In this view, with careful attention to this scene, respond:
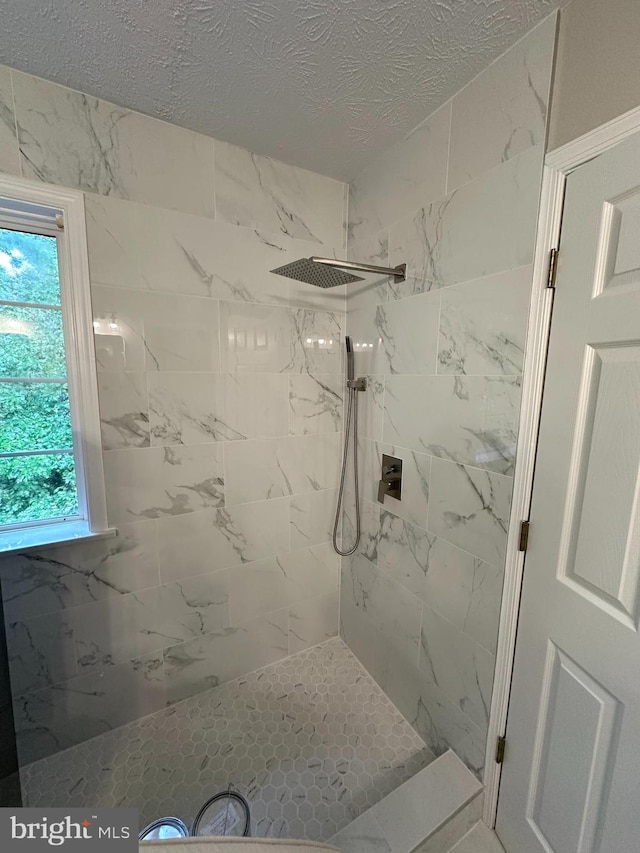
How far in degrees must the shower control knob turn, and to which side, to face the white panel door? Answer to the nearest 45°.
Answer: approximately 90° to its left

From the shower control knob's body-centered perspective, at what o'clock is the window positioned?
The window is roughly at 1 o'clock from the shower control knob.

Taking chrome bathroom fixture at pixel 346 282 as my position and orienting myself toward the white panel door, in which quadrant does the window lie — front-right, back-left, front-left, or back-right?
back-right

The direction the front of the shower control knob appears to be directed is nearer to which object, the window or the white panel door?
the window

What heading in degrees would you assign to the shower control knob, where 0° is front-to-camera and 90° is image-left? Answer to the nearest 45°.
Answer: approximately 45°

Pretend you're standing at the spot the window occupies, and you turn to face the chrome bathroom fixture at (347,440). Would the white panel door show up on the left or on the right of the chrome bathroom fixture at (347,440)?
right
